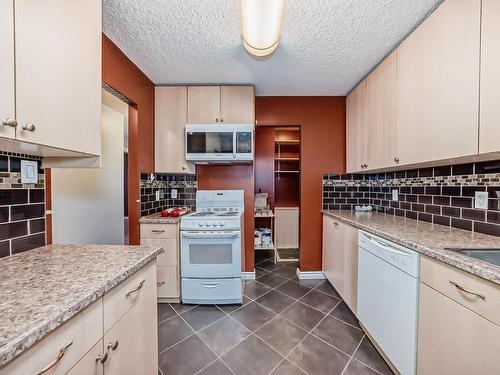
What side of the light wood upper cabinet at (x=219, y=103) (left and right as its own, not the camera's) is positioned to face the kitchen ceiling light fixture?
front

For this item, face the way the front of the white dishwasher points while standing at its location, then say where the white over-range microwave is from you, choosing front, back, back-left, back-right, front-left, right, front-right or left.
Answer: front-right

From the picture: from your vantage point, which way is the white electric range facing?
toward the camera

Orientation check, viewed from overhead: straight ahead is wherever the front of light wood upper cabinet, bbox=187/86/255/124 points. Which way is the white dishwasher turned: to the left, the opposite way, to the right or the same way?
to the right

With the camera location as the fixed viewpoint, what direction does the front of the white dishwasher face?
facing the viewer and to the left of the viewer

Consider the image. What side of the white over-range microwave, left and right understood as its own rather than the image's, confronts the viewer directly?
front

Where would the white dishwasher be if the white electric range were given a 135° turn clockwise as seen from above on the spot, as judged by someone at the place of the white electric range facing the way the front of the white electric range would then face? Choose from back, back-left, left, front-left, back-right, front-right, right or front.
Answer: back

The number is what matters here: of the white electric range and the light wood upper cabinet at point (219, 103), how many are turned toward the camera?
2
